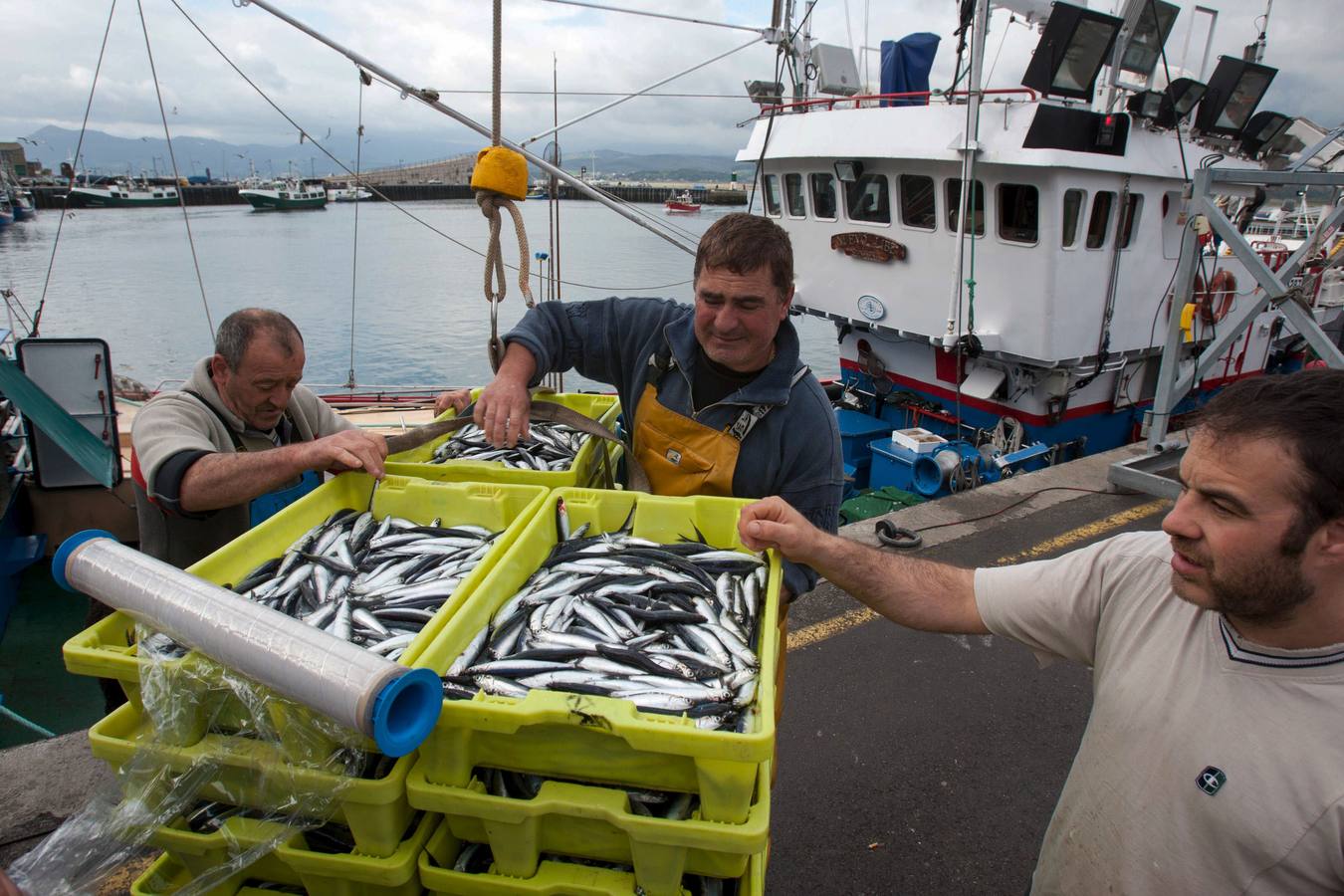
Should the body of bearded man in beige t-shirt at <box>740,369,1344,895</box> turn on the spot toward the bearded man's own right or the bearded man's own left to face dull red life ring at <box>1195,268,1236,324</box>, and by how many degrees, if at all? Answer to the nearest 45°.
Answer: approximately 135° to the bearded man's own right

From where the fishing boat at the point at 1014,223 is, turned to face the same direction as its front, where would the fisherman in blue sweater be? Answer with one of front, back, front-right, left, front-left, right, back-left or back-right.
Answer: front-left

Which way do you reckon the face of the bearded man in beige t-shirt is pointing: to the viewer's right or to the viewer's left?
to the viewer's left

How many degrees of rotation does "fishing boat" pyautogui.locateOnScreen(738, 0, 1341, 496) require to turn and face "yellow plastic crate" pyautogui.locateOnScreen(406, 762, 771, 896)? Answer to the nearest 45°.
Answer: approximately 45° to its left

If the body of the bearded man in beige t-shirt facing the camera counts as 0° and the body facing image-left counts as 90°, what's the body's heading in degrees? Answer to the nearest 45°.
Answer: approximately 45°

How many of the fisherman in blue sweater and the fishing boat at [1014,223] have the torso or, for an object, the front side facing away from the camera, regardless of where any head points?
0

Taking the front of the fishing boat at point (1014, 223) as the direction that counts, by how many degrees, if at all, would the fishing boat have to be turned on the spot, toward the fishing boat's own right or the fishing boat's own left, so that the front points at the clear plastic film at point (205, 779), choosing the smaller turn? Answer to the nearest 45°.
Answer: approximately 45° to the fishing boat's own left

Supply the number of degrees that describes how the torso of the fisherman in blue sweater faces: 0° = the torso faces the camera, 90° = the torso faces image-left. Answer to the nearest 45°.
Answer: approximately 45°
